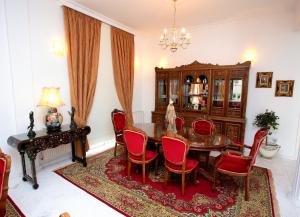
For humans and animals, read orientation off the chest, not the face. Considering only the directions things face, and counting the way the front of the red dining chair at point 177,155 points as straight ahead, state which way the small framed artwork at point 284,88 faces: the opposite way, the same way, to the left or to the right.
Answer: the opposite way

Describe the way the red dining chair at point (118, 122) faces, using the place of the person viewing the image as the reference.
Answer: facing the viewer and to the right of the viewer

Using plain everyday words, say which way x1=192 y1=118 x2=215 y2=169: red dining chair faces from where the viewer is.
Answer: facing the viewer

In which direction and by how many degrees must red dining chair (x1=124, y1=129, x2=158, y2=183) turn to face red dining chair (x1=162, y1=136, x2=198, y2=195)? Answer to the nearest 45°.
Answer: approximately 90° to its right

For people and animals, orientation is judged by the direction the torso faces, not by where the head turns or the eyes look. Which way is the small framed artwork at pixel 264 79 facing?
toward the camera

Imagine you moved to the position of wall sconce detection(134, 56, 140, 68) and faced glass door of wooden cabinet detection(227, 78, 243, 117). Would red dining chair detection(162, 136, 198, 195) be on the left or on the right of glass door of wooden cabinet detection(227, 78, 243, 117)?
right

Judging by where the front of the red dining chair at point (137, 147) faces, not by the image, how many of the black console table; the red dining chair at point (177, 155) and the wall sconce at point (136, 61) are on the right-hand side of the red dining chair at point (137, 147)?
1

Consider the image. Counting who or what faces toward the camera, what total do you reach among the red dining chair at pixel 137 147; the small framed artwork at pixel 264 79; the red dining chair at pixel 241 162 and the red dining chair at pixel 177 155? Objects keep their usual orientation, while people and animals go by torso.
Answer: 1

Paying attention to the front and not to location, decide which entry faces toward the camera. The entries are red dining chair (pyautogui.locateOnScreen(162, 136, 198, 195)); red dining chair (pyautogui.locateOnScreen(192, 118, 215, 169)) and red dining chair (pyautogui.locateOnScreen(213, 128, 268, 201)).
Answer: red dining chair (pyautogui.locateOnScreen(192, 118, 215, 169))

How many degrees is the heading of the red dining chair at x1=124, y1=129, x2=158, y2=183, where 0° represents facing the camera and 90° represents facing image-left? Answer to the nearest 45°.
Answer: approximately 225°

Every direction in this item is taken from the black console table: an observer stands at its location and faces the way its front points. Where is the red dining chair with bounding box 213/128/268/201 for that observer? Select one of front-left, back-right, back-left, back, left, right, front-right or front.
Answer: front

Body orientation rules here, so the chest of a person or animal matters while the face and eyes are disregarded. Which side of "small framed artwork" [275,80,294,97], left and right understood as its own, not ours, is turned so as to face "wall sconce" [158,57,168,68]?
right

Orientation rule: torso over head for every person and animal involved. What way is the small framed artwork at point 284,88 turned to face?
toward the camera

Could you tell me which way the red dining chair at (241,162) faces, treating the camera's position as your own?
facing to the left of the viewer

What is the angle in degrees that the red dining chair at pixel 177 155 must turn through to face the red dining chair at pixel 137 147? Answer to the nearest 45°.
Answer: approximately 135° to its left

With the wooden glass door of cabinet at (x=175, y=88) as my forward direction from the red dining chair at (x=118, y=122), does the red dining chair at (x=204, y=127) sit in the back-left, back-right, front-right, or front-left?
front-right
